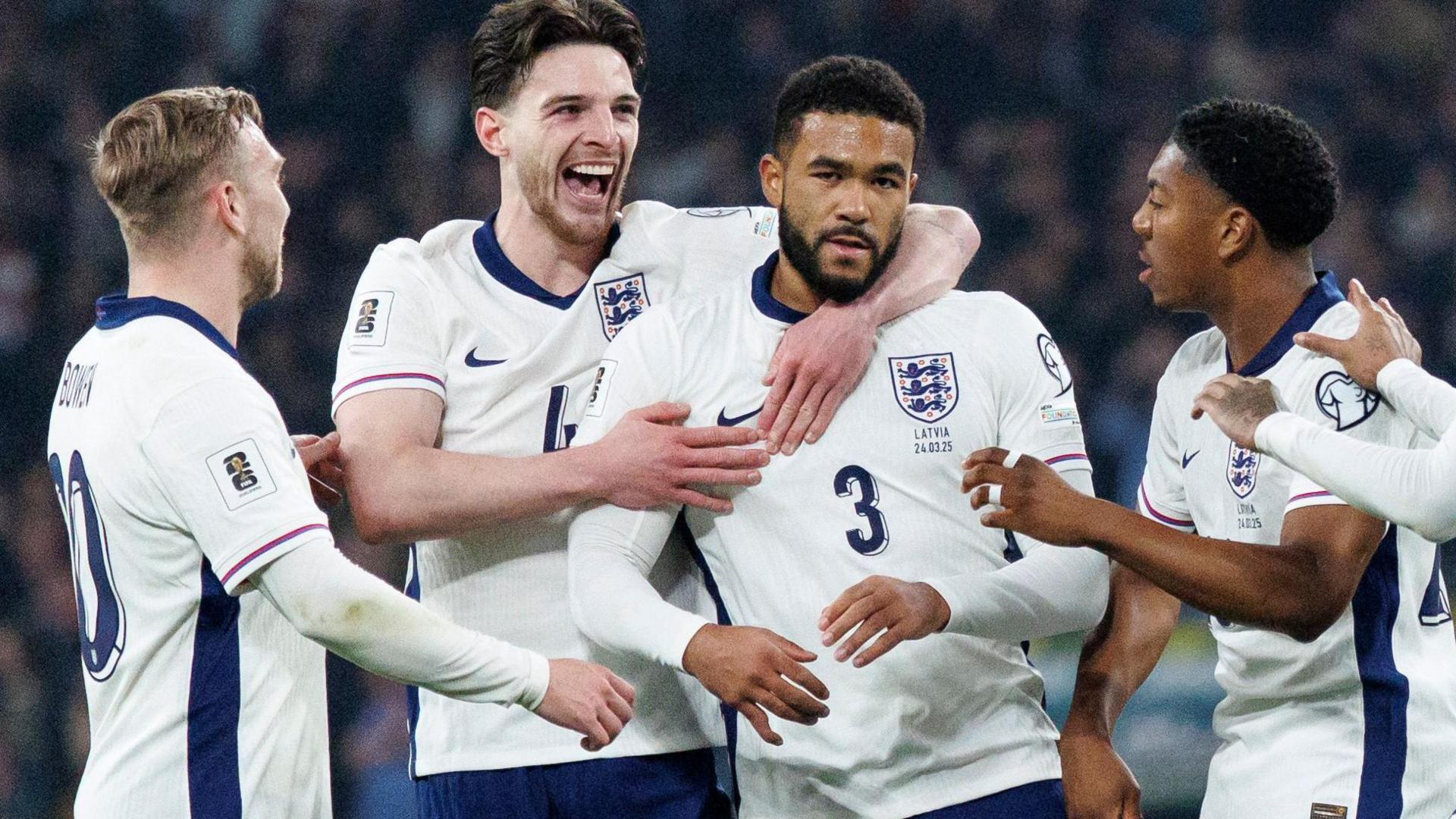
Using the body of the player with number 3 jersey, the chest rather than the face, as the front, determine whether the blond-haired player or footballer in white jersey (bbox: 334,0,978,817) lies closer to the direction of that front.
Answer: the blond-haired player

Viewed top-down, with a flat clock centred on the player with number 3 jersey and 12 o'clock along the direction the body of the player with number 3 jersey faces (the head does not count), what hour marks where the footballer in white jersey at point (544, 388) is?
The footballer in white jersey is roughly at 4 o'clock from the player with number 3 jersey.

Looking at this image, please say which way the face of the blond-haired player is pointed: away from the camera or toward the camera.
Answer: away from the camera

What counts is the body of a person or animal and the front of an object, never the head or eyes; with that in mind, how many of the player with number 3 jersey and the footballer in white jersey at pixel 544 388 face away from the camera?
0

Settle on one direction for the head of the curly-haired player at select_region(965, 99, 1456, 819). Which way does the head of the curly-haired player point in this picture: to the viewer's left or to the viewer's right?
to the viewer's left

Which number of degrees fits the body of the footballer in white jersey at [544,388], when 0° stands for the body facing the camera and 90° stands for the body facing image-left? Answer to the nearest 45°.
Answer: approximately 315°

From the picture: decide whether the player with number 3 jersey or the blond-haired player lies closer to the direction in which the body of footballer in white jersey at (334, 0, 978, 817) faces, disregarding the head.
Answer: the player with number 3 jersey

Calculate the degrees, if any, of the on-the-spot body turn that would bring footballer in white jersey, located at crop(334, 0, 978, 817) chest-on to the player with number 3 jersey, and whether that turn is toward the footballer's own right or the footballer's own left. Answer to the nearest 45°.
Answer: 0° — they already face them

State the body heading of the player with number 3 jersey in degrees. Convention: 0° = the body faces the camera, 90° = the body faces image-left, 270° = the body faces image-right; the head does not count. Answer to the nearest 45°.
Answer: approximately 0°

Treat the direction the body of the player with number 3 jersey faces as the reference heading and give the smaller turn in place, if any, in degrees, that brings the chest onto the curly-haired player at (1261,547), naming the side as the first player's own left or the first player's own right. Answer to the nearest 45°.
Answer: approximately 90° to the first player's own left

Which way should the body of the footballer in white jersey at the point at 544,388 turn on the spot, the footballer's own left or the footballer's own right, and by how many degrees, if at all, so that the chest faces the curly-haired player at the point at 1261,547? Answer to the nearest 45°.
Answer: approximately 45° to the footballer's own left

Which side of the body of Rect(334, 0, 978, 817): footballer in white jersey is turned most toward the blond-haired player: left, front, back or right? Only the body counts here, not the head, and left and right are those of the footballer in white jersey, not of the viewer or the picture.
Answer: right
